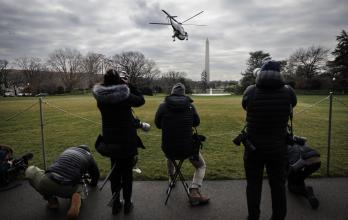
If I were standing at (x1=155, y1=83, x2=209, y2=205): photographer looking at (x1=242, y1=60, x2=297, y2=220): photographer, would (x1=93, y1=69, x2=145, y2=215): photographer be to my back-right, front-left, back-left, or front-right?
back-right

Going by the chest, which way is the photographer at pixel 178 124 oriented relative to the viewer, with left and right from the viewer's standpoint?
facing away from the viewer

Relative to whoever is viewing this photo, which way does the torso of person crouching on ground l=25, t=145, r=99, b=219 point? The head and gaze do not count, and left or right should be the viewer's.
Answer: facing away from the viewer and to the right of the viewer

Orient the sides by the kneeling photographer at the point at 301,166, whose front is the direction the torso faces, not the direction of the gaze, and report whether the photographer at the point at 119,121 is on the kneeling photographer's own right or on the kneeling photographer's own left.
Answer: on the kneeling photographer's own left

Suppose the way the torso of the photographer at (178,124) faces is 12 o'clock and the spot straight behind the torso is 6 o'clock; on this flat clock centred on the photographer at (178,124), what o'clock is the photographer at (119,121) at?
the photographer at (119,121) is roughly at 8 o'clock from the photographer at (178,124).

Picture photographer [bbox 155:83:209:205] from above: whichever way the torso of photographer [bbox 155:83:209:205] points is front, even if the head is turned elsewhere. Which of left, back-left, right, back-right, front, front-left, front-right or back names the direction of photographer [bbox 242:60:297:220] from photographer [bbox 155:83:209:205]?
back-right

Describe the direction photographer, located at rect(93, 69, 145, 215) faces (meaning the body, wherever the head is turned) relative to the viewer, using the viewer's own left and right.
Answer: facing away from the viewer and to the right of the viewer

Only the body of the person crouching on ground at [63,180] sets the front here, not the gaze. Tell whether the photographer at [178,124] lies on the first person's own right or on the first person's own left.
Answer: on the first person's own right

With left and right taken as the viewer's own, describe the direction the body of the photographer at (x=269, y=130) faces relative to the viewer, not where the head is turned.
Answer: facing away from the viewer

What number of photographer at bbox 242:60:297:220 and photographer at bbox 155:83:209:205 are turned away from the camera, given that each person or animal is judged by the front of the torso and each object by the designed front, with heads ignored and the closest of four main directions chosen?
2

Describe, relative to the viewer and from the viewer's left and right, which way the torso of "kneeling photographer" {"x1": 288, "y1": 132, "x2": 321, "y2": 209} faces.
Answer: facing away from the viewer and to the left of the viewer
